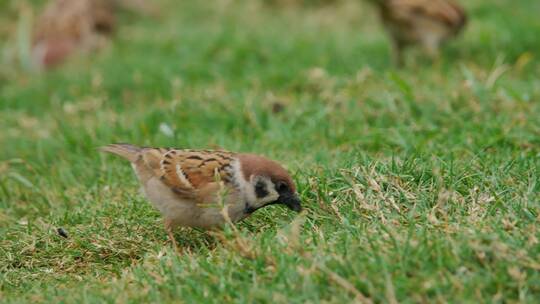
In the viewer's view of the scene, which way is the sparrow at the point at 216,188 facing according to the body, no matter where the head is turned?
to the viewer's right

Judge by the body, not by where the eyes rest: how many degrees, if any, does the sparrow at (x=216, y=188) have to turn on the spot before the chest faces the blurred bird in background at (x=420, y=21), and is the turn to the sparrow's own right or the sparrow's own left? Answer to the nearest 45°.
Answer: approximately 45° to the sparrow's own left

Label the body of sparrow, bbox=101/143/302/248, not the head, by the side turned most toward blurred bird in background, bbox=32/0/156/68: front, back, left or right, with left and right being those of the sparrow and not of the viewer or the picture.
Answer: left
